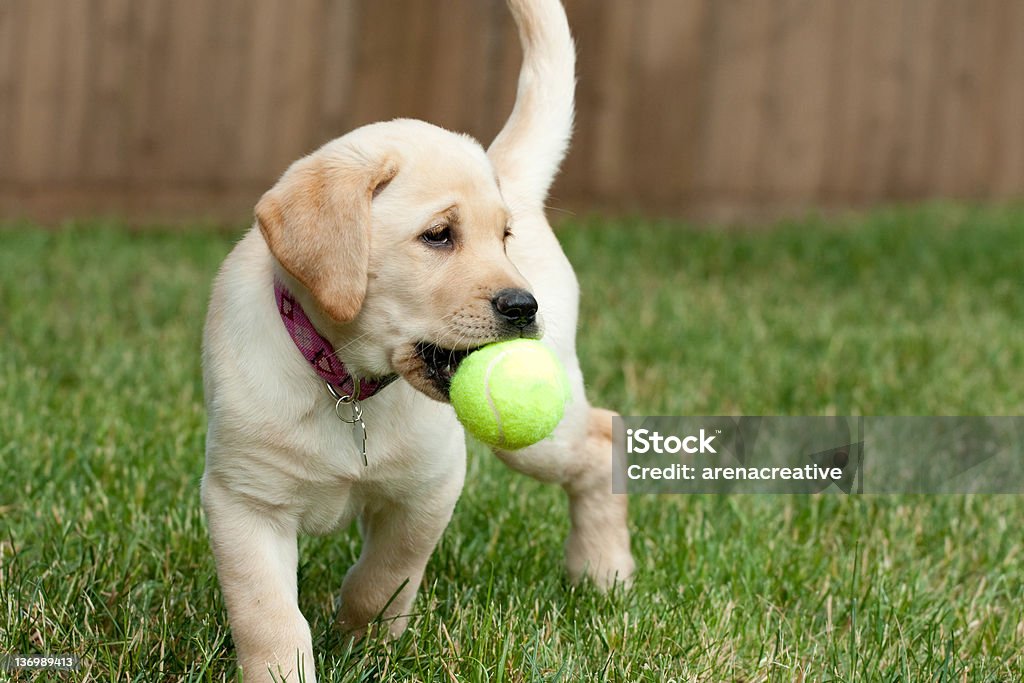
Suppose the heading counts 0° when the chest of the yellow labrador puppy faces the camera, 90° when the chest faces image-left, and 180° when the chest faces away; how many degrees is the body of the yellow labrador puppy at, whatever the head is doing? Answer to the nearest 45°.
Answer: approximately 45°

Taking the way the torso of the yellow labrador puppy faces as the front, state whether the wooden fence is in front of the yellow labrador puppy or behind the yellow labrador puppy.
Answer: behind
